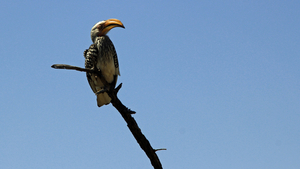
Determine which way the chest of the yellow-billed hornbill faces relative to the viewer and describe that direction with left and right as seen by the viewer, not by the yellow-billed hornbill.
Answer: facing the viewer and to the right of the viewer
